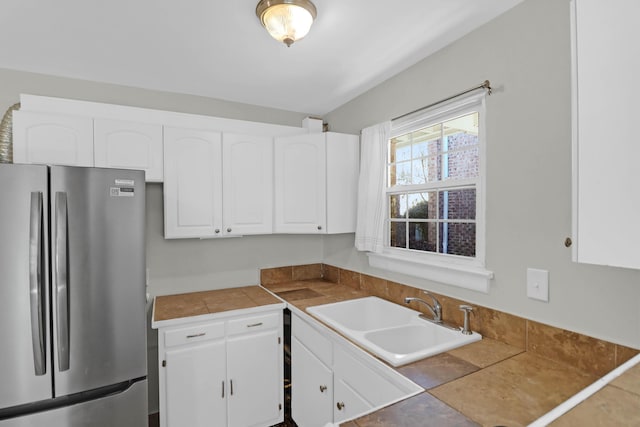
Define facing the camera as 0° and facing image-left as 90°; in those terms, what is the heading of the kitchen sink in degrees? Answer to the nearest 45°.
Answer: approximately 45°

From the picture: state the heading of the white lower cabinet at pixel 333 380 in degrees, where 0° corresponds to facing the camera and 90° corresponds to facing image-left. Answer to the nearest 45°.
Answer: approximately 45°

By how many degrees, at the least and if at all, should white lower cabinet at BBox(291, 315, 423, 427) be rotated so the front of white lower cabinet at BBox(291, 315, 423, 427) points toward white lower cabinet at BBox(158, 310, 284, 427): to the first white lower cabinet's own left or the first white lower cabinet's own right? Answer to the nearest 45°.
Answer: approximately 45° to the first white lower cabinet's own right

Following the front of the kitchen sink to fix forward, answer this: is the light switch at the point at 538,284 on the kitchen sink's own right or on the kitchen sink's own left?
on the kitchen sink's own left
